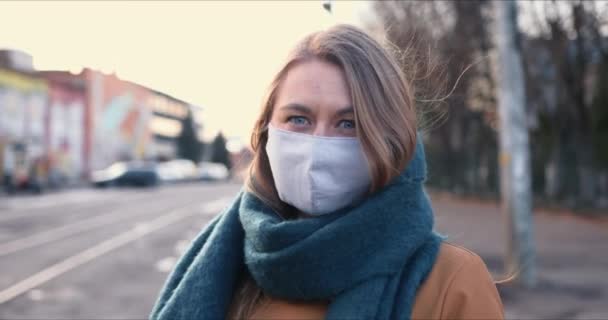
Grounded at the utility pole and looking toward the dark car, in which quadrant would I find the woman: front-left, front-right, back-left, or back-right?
back-left

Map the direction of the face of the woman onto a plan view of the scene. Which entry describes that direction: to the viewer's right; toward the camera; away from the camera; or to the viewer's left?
toward the camera

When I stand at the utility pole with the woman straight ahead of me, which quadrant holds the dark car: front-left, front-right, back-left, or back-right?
back-right
